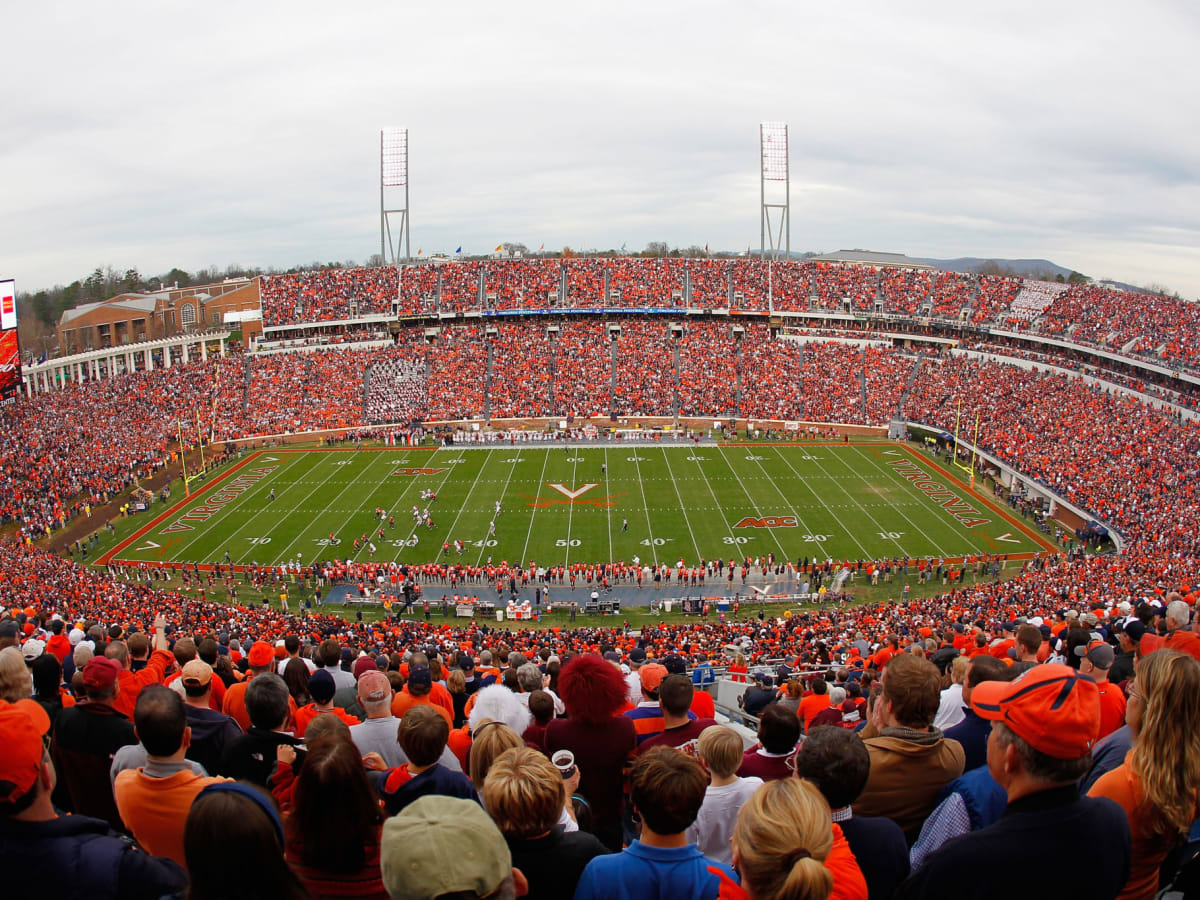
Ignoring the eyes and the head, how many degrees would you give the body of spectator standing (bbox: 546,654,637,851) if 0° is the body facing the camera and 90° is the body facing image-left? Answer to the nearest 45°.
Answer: approximately 180°

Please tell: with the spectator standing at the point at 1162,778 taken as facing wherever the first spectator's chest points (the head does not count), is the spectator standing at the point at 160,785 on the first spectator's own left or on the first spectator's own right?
on the first spectator's own left

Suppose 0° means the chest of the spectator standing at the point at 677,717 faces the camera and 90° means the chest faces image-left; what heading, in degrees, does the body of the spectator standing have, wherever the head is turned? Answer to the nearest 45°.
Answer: approximately 180°

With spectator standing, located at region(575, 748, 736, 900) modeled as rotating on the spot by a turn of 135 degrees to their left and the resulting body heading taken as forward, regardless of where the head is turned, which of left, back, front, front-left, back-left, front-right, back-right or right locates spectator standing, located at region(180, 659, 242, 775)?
right

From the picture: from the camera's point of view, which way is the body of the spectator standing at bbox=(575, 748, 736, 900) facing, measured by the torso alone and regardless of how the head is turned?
away from the camera

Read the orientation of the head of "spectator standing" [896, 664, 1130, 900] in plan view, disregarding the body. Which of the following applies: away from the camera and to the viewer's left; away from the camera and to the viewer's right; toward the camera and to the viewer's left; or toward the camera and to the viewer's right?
away from the camera and to the viewer's left

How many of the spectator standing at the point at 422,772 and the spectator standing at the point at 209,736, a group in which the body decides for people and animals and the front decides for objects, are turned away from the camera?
2

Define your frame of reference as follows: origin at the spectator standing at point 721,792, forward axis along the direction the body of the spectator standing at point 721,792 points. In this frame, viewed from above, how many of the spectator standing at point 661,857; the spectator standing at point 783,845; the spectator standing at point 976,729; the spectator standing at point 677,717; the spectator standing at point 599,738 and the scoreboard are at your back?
2

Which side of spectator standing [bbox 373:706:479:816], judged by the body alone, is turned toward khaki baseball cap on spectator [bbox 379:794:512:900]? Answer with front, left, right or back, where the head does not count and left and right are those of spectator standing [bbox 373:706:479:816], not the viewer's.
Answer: back

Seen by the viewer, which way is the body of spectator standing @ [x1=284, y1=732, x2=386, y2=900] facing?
away from the camera

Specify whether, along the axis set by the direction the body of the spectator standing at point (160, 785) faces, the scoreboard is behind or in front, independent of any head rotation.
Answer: in front

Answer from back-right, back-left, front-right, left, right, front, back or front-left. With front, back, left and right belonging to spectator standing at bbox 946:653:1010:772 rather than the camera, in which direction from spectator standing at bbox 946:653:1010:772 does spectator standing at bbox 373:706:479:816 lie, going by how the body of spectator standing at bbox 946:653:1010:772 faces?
left
